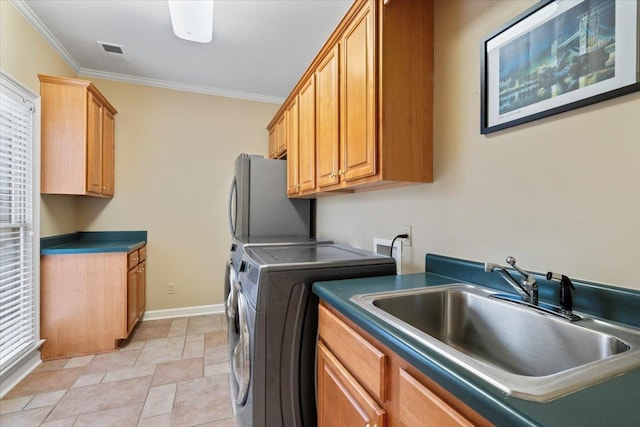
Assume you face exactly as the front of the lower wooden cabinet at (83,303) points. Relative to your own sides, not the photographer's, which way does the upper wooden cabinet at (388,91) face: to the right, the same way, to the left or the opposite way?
the opposite way

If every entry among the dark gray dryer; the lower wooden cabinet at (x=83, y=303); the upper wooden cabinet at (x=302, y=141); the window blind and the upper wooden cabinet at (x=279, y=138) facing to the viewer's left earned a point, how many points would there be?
3

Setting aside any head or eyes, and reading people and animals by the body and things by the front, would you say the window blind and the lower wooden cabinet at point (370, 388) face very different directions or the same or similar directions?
very different directions

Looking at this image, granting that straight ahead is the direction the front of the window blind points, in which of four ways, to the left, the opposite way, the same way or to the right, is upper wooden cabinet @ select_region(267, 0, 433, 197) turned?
the opposite way

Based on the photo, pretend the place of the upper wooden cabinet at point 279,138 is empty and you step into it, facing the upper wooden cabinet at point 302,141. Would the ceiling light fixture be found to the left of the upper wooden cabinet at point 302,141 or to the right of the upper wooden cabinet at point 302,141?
right

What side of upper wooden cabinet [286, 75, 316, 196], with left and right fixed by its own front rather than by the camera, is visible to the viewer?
left

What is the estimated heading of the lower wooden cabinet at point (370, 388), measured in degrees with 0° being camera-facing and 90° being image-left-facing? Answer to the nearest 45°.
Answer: approximately 45°

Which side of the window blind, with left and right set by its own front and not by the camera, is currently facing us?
right

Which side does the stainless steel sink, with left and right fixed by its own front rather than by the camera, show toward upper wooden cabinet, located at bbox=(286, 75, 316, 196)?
right

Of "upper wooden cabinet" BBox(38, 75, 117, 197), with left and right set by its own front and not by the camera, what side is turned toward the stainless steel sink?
right

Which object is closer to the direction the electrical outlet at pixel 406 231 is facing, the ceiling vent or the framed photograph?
the ceiling vent
